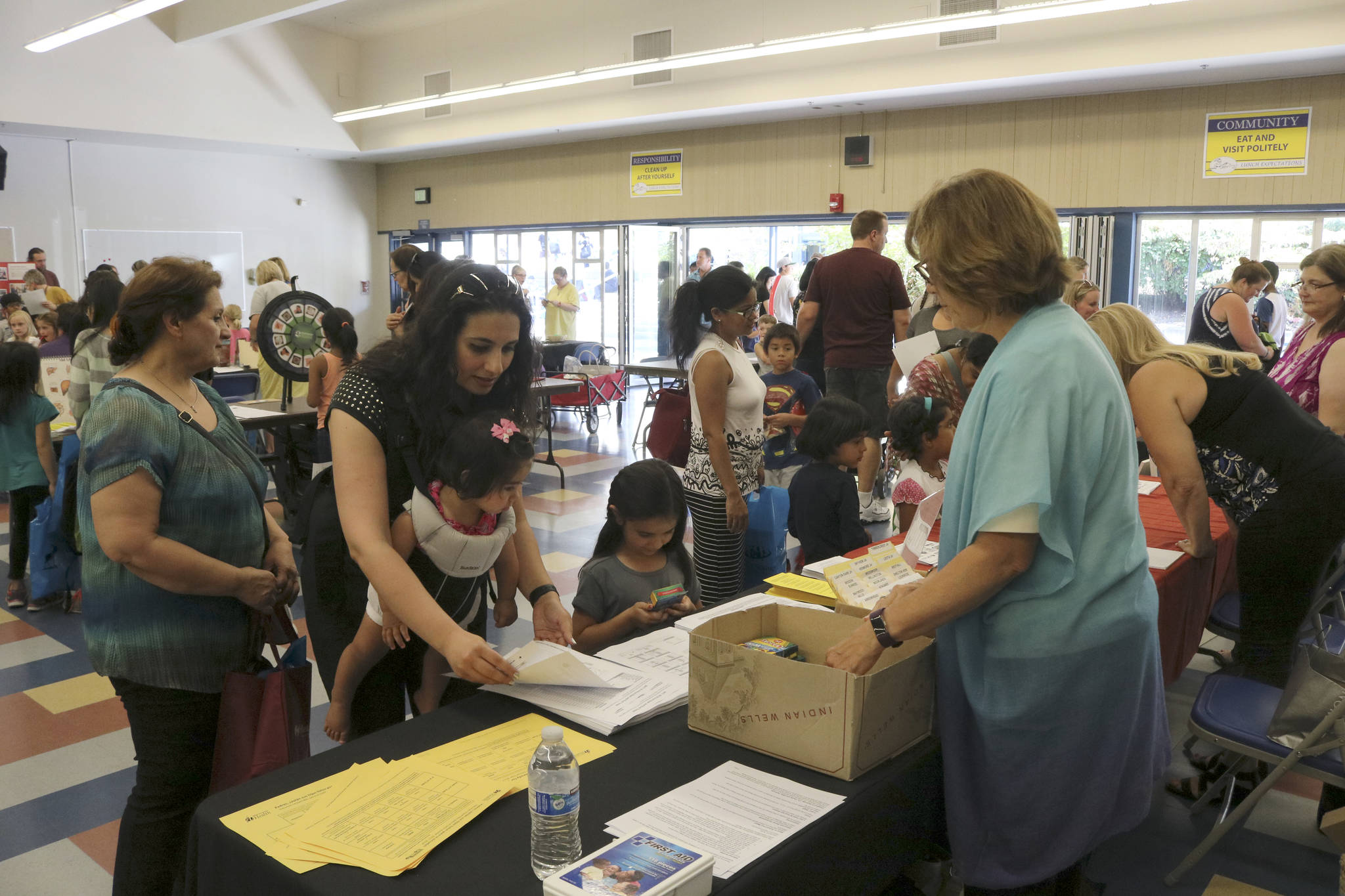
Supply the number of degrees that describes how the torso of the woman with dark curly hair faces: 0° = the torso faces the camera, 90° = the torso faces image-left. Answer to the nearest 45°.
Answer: approximately 315°

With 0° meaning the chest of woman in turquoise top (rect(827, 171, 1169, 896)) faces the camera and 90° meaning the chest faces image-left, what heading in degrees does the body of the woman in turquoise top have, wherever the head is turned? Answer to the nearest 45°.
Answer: approximately 135°

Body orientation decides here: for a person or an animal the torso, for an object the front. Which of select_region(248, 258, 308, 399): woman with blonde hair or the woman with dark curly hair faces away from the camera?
the woman with blonde hair

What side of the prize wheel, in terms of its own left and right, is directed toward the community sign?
left

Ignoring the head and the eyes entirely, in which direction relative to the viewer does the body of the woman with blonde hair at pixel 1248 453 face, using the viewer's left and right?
facing to the left of the viewer

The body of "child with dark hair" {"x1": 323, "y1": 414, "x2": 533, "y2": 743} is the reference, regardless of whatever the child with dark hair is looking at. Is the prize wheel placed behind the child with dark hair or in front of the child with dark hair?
behind

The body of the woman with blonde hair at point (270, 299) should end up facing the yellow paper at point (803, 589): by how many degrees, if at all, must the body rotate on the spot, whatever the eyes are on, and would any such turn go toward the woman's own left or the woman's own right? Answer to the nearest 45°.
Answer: approximately 180°
